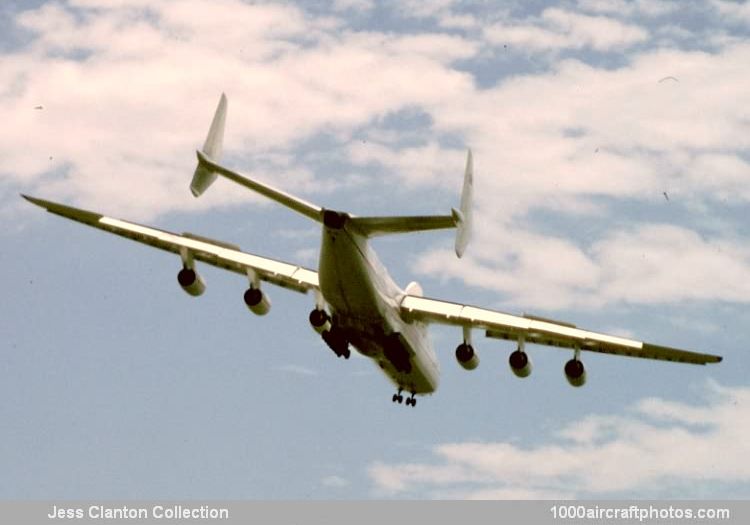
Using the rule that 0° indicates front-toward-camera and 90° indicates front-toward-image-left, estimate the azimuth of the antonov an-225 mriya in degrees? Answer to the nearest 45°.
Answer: approximately 180°
